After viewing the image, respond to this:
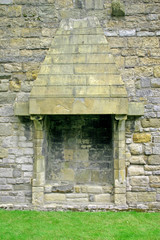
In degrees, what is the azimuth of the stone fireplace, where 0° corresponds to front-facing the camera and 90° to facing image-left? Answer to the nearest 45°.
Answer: approximately 0°
